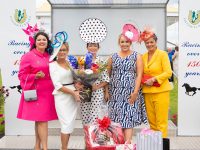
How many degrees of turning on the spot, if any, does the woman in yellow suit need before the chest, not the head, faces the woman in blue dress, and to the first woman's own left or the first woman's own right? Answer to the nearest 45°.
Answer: approximately 45° to the first woman's own right

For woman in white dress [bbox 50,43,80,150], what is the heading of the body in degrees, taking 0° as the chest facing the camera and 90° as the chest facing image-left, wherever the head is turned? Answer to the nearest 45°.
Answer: approximately 315°

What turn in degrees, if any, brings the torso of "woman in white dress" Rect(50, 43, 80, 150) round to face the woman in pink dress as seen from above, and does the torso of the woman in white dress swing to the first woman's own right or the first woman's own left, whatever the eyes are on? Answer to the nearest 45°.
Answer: approximately 135° to the first woman's own right
